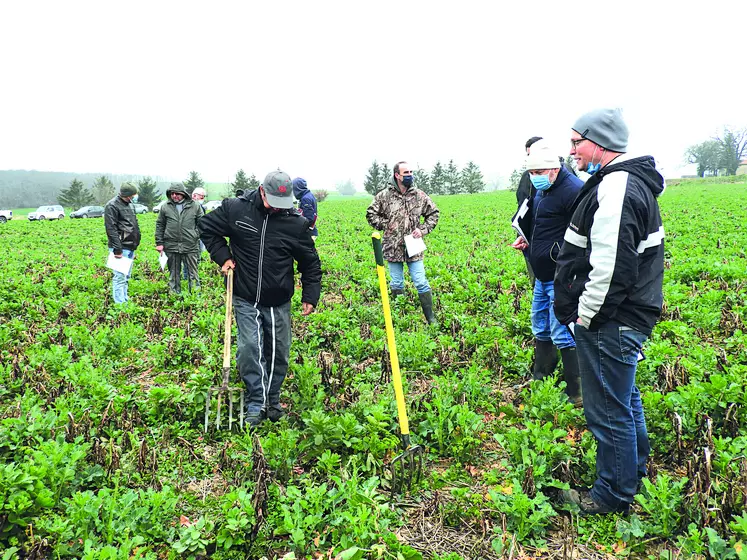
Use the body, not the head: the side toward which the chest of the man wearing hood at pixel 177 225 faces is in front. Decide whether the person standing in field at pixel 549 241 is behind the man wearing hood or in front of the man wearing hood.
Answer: in front

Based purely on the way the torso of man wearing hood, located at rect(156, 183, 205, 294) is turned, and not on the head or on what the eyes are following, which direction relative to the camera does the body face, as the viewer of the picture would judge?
toward the camera

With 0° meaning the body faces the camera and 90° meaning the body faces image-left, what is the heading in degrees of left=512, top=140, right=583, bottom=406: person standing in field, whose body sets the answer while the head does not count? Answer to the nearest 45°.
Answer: approximately 45°

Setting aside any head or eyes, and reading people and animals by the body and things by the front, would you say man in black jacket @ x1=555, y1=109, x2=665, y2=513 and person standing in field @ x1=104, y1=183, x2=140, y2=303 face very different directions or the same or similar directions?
very different directions

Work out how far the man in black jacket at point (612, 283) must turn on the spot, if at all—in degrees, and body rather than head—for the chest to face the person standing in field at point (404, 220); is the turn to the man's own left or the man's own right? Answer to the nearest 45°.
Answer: approximately 45° to the man's own right

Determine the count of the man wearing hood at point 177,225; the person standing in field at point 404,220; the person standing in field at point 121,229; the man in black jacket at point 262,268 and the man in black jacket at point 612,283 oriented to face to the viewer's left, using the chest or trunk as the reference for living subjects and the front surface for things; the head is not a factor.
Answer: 1

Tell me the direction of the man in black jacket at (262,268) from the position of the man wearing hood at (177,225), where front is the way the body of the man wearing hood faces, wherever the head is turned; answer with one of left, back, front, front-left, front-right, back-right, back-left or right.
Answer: front

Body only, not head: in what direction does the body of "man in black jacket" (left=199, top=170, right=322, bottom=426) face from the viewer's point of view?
toward the camera

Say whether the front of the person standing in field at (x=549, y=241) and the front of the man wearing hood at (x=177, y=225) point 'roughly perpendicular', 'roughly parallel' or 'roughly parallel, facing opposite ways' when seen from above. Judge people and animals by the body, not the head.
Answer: roughly perpendicular

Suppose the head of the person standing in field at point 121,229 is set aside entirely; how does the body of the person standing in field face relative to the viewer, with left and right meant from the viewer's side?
facing the viewer and to the right of the viewer

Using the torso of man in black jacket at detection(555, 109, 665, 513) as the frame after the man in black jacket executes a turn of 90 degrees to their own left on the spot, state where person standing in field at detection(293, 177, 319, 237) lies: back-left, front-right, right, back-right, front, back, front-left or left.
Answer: back-right

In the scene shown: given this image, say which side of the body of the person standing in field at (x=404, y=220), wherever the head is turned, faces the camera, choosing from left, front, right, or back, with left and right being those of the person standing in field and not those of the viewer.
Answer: front

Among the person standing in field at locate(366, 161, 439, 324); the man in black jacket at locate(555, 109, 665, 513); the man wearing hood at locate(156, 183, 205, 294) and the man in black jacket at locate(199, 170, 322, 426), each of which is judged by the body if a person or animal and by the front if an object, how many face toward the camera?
3

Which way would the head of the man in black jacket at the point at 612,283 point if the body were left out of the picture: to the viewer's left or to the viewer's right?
to the viewer's left

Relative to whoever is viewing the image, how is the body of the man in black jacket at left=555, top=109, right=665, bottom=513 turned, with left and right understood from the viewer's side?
facing to the left of the viewer

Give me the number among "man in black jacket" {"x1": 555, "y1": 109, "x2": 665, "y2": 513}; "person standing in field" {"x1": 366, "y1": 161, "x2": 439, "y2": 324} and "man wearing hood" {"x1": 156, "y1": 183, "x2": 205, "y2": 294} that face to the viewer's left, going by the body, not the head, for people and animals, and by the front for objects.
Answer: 1

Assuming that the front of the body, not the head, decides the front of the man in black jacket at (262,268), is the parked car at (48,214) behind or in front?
behind

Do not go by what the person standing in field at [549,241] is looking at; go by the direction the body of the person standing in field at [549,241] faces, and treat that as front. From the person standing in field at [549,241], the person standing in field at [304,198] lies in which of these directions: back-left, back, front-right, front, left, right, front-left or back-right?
right
